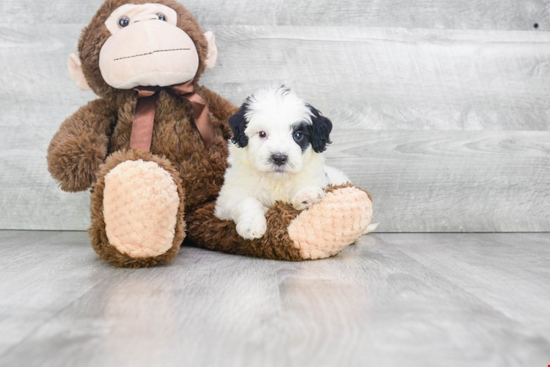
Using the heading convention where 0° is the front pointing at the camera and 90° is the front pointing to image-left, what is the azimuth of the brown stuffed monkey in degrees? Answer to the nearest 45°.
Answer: approximately 0°
